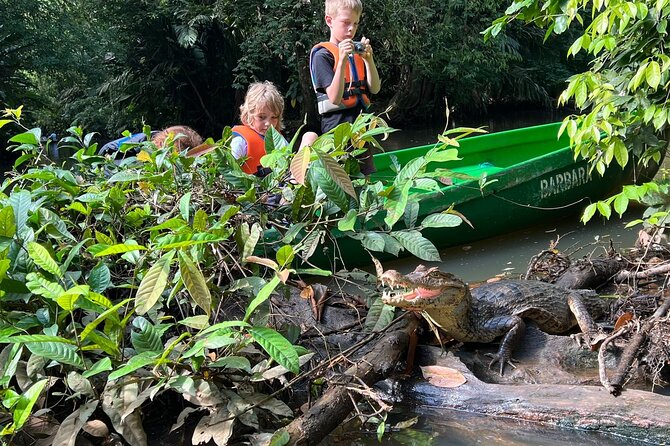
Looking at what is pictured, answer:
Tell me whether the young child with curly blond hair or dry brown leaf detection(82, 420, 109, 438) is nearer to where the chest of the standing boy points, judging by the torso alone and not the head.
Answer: the dry brown leaf

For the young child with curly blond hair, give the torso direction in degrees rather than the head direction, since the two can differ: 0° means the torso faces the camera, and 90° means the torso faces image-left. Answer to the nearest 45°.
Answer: approximately 315°

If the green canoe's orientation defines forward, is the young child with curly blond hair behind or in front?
behind

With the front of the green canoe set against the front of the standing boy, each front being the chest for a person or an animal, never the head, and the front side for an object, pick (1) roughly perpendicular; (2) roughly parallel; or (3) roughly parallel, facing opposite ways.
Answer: roughly perpendicular

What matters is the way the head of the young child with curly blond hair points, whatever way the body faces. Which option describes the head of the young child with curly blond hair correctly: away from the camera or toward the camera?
toward the camera

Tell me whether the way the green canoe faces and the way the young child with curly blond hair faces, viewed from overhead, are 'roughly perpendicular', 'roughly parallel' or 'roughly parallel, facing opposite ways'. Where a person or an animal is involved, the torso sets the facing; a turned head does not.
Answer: roughly perpendicular

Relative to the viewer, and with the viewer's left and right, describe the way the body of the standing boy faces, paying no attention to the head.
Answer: facing the viewer and to the right of the viewer

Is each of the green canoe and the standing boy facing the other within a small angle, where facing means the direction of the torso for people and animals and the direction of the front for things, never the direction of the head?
no

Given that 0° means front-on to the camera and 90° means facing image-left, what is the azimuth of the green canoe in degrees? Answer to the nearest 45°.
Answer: approximately 225°

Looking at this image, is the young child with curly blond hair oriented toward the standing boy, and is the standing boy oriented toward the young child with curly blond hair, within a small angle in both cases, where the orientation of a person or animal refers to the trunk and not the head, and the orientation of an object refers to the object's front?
no

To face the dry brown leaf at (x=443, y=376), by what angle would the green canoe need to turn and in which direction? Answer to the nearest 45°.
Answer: approximately 135° to its right

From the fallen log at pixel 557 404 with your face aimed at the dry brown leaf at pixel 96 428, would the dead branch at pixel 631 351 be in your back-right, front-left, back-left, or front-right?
back-right

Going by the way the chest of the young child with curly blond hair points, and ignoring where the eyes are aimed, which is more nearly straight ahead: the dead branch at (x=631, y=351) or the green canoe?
the dead branch

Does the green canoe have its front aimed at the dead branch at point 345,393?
no

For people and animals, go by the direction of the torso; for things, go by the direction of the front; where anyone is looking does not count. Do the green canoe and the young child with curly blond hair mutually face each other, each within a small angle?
no

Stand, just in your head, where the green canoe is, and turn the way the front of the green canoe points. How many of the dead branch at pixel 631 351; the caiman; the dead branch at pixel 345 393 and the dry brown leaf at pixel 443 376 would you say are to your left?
0

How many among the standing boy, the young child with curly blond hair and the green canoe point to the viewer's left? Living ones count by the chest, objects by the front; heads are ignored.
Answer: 0

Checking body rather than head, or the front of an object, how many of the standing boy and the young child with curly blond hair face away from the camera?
0

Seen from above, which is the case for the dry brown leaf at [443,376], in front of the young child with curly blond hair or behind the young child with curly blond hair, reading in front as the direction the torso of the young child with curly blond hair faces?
in front

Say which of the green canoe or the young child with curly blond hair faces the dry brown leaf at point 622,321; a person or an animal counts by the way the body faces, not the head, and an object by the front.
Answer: the young child with curly blond hair

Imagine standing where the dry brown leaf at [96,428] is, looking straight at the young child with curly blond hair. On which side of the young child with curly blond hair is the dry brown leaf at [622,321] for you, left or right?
right
